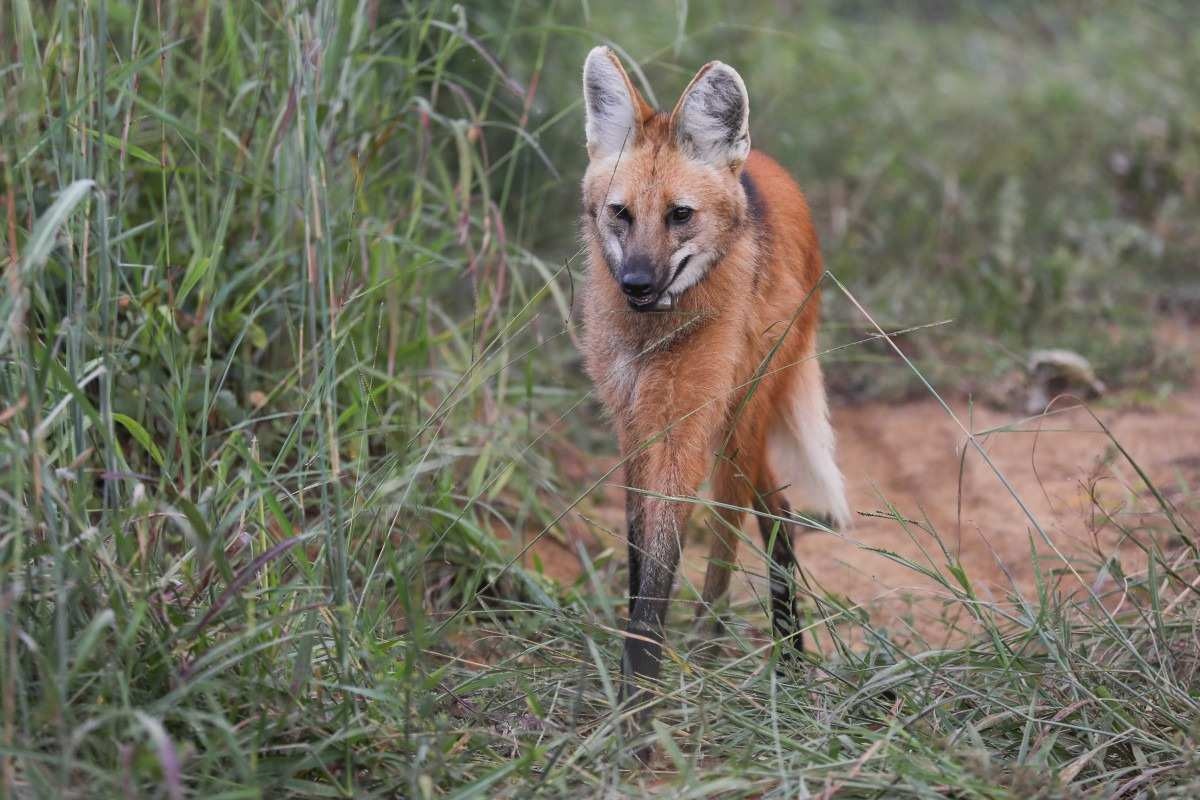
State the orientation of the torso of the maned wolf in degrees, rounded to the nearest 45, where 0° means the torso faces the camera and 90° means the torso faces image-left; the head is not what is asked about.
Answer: approximately 45°
